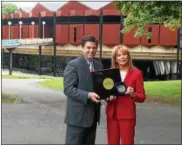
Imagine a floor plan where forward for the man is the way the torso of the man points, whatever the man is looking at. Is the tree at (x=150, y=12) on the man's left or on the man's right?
on the man's left

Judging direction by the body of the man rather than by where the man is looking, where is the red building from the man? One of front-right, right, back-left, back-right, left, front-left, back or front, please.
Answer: back-left

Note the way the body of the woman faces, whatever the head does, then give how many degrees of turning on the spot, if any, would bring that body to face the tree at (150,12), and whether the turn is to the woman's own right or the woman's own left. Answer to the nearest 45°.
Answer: approximately 135° to the woman's own right

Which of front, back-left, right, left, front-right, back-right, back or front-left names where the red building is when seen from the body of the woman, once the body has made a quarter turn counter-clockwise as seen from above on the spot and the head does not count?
back-left

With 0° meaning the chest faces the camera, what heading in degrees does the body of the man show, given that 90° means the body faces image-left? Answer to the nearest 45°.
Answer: approximately 315°
